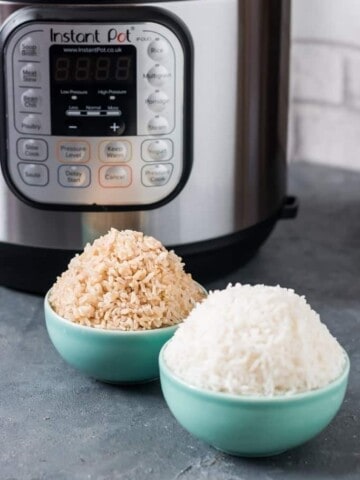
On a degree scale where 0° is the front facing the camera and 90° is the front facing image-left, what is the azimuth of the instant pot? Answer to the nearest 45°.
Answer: approximately 0°
